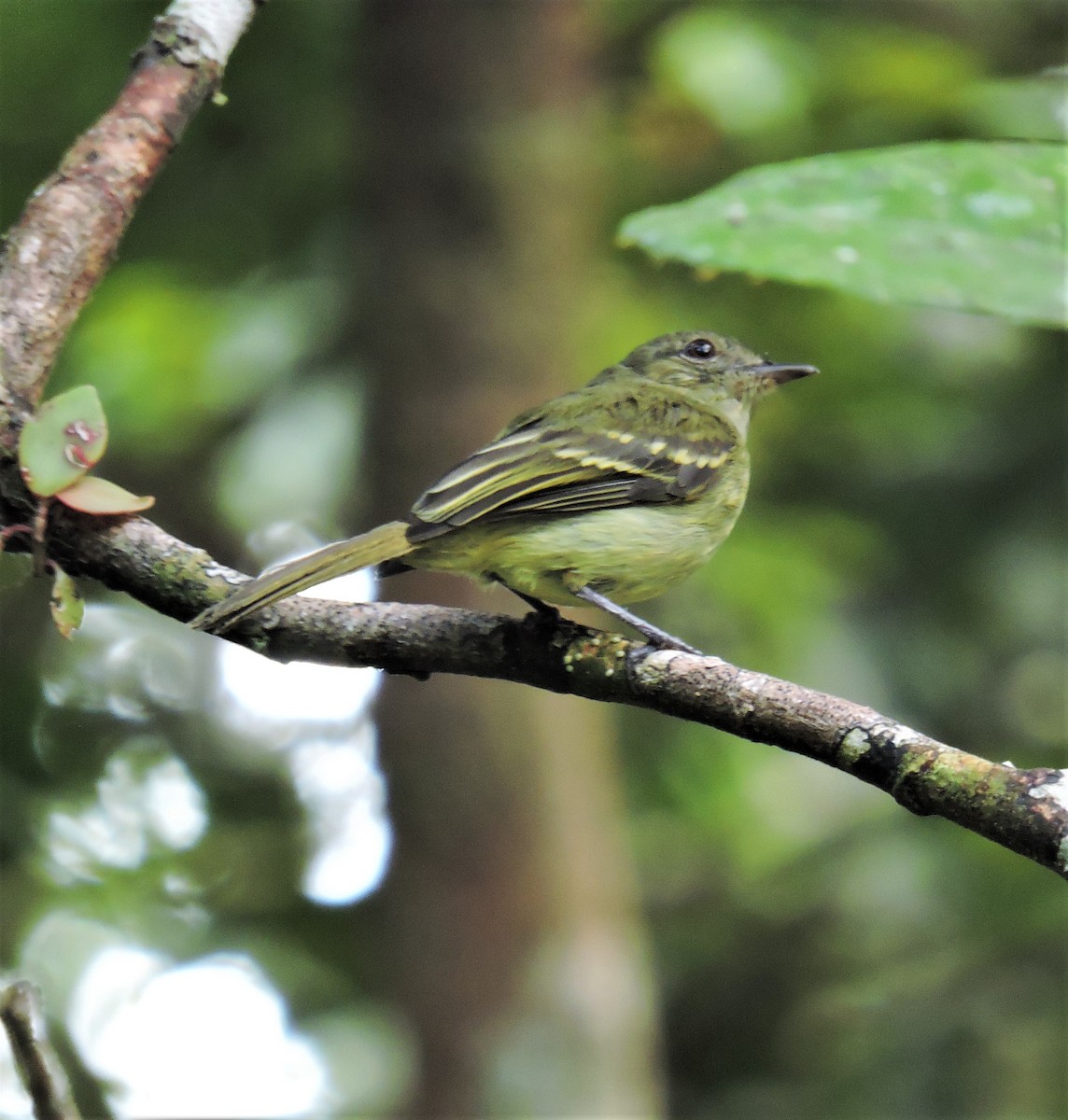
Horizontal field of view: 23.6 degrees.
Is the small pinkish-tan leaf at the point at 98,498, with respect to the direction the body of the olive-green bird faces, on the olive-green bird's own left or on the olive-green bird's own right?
on the olive-green bird's own right

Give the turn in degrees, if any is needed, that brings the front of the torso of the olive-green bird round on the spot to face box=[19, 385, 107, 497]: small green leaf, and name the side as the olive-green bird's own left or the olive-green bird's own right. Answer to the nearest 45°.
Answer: approximately 135° to the olive-green bird's own right

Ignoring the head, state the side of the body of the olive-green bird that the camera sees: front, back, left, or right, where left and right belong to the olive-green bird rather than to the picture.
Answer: right

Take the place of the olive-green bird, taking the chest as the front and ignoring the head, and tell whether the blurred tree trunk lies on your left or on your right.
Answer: on your left

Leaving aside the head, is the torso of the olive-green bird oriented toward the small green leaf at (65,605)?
no
